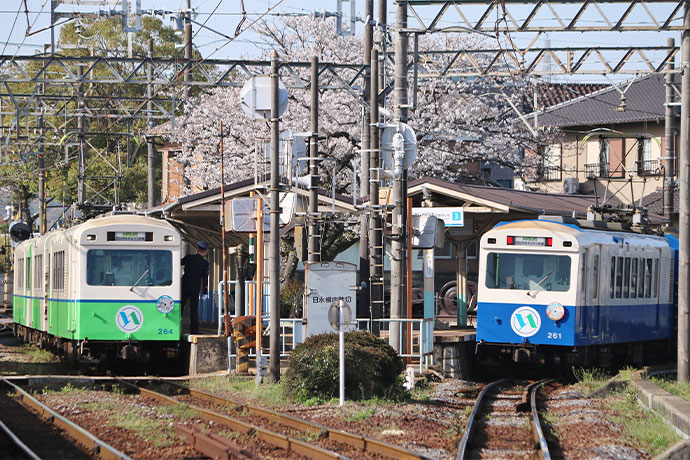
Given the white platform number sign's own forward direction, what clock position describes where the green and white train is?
The green and white train is roughly at 2 o'clock from the white platform number sign.

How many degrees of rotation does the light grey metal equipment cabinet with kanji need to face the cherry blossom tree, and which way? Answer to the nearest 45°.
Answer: approximately 180°

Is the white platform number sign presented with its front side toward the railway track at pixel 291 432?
yes

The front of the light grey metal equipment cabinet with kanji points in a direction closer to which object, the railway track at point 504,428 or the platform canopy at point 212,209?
the railway track

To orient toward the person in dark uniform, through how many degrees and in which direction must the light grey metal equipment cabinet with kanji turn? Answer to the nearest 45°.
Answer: approximately 135° to its right

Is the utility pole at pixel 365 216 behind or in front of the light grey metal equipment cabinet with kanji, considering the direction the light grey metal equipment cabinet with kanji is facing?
behind

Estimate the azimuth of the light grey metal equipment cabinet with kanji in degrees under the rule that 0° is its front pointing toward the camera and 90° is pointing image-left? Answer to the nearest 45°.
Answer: approximately 0°

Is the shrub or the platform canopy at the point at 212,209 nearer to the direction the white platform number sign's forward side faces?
the shrub

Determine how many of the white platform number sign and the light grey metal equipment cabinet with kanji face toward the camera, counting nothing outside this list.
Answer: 2
